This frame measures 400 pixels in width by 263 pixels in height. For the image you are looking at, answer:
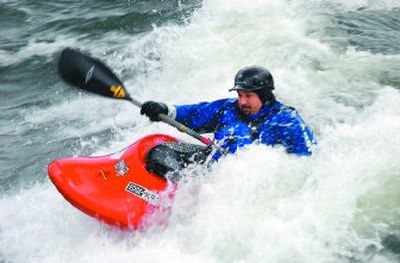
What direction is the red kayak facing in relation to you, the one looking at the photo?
facing the viewer and to the left of the viewer

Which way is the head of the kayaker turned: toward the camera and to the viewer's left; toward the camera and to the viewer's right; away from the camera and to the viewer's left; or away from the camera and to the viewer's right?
toward the camera and to the viewer's left
